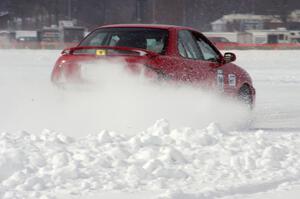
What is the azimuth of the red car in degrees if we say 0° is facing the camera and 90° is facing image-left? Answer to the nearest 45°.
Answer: approximately 225°

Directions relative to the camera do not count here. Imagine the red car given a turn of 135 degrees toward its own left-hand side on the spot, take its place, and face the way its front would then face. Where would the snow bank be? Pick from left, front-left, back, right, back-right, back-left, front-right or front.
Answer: left
